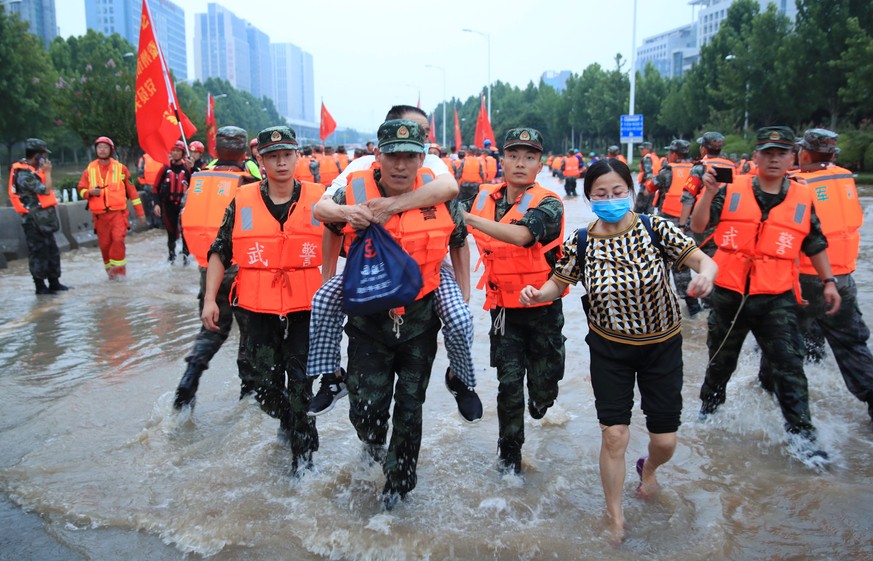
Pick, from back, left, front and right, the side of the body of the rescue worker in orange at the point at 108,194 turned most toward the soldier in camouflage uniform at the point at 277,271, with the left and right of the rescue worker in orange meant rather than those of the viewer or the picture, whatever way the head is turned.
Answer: front

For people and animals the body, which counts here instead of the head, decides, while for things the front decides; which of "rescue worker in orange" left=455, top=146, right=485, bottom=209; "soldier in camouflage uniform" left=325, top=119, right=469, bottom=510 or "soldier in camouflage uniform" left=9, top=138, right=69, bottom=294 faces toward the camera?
"soldier in camouflage uniform" left=325, top=119, right=469, bottom=510

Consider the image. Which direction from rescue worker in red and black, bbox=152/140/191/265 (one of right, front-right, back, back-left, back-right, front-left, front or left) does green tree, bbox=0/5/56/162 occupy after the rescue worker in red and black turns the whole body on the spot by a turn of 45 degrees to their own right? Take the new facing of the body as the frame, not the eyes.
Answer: back-right

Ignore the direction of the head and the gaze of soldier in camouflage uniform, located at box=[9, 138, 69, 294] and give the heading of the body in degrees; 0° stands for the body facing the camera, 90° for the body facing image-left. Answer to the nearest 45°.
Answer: approximately 270°

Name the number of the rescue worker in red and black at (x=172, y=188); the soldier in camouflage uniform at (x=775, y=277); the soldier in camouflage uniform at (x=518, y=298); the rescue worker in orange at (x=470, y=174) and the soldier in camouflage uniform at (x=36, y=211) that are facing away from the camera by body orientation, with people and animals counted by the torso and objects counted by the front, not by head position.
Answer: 1

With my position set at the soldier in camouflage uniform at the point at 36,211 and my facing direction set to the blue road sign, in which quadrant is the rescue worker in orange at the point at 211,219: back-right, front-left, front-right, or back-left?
back-right

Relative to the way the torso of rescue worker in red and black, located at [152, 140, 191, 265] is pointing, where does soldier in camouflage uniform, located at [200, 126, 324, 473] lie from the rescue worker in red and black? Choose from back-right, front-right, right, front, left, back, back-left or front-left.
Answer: front

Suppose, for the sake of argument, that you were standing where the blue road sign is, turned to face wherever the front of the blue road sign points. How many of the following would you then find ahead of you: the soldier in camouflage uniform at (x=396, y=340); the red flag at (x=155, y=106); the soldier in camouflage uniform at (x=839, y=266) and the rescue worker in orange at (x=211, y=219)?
4

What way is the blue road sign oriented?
toward the camera

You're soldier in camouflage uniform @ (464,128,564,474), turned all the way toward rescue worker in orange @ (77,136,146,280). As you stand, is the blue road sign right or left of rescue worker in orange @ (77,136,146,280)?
right
